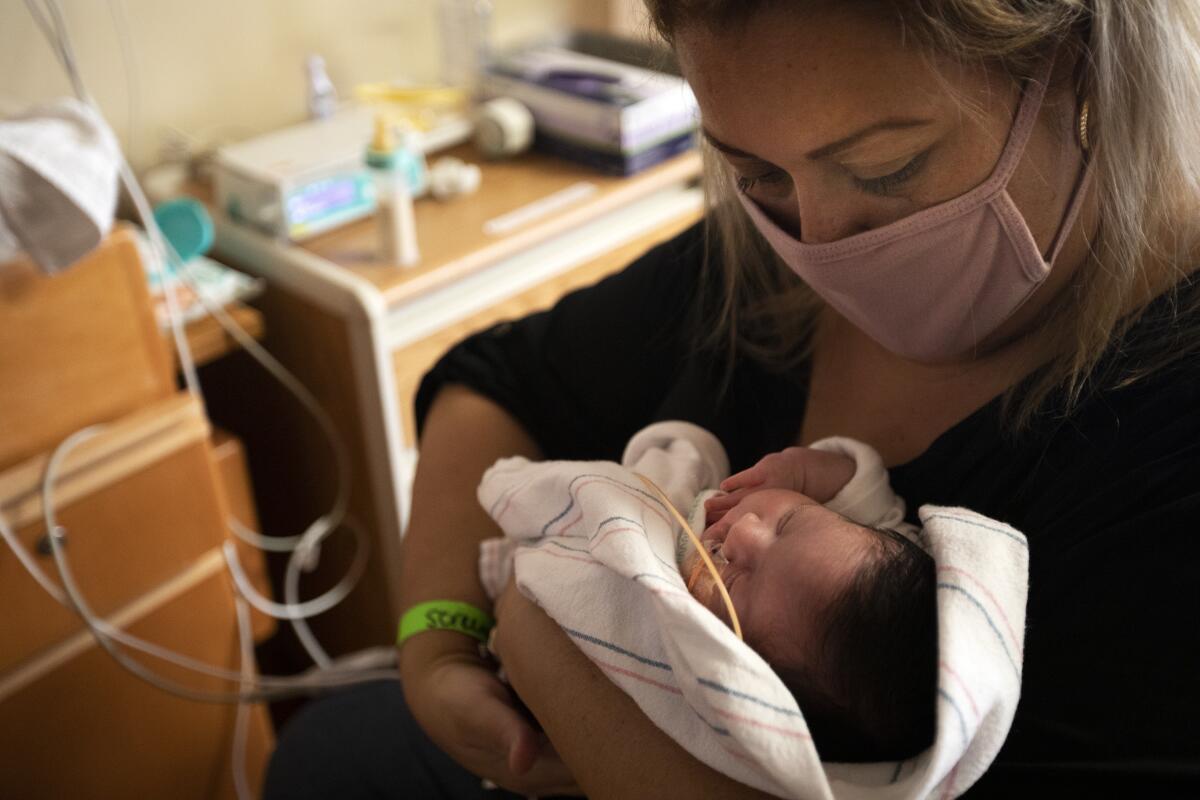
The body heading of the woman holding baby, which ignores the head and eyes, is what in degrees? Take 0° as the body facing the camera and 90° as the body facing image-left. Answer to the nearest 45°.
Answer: approximately 45°

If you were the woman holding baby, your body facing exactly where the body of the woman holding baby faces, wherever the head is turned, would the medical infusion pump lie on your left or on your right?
on your right

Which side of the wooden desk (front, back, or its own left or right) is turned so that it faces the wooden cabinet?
right

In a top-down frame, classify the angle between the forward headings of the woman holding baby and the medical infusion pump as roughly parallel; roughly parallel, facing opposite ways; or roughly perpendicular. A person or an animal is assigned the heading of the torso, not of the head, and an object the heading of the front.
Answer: roughly perpendicular

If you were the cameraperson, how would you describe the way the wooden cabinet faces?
facing the viewer and to the right of the viewer

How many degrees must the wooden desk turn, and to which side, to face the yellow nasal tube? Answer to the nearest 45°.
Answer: approximately 45° to its right

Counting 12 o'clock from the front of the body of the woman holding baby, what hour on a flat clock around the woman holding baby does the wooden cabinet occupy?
The wooden cabinet is roughly at 2 o'clock from the woman holding baby.

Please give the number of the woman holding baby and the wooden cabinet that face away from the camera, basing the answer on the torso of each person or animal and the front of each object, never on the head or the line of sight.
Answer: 0

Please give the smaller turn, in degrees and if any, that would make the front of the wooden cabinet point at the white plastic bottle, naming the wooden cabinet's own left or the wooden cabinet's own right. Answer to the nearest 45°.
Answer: approximately 90° to the wooden cabinet's own left
